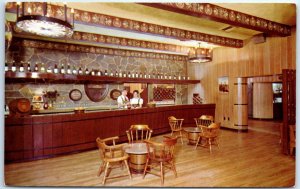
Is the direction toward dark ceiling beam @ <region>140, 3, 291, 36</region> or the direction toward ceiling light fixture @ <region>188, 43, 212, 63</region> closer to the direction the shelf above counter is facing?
the dark ceiling beam

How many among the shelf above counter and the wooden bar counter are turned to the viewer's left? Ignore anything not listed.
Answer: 0

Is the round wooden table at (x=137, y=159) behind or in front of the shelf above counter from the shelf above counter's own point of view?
in front

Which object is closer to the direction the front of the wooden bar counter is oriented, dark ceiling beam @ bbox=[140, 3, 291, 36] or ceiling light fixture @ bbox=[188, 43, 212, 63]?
the dark ceiling beam

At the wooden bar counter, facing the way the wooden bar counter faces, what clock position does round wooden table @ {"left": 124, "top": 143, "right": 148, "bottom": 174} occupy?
The round wooden table is roughly at 12 o'clock from the wooden bar counter.

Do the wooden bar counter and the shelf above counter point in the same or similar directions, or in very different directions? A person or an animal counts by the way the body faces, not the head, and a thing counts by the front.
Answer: same or similar directions

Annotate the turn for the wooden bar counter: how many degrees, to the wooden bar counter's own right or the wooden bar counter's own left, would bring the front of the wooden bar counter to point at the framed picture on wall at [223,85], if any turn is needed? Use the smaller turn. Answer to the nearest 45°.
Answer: approximately 90° to the wooden bar counter's own left

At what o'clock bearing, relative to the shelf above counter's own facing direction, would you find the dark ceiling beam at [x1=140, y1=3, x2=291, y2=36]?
The dark ceiling beam is roughly at 12 o'clock from the shelf above counter.

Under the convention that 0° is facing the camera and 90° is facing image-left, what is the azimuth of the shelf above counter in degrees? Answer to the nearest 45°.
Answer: approximately 315°

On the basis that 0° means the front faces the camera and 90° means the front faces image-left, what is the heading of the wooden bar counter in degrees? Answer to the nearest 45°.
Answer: approximately 315°
